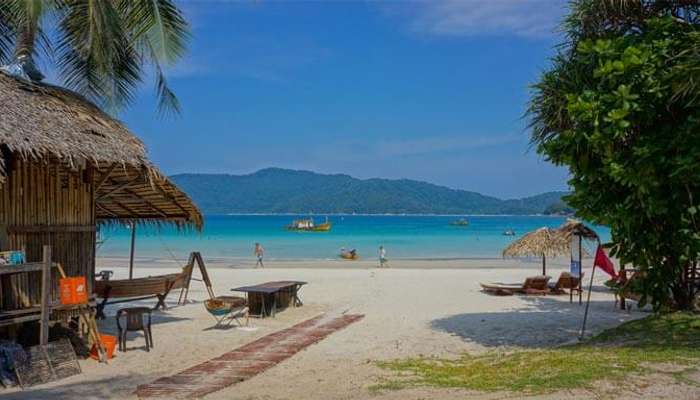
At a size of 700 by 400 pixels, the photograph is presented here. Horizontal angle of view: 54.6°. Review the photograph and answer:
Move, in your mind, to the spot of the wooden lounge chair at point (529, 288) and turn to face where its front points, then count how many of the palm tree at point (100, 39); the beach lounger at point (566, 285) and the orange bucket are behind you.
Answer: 1

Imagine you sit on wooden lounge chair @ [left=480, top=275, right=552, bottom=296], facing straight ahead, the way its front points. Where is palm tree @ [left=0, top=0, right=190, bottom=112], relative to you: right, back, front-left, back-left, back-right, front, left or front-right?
front-left

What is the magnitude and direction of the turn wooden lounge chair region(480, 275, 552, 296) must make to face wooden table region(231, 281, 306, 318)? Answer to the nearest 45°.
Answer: approximately 45° to its left

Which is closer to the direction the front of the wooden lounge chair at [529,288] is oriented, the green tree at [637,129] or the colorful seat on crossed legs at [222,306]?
the colorful seat on crossed legs

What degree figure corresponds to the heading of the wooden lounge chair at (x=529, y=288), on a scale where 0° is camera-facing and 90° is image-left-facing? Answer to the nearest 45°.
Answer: approximately 90°

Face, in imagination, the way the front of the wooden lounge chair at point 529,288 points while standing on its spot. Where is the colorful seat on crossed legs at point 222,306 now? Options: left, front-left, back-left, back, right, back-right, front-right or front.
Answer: front-left

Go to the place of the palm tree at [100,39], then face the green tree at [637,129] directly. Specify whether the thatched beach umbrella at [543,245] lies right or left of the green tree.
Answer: left
